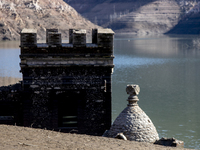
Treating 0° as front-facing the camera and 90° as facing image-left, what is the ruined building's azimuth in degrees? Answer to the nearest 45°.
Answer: approximately 0°

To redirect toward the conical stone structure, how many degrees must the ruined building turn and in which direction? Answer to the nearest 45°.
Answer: approximately 45° to its left
